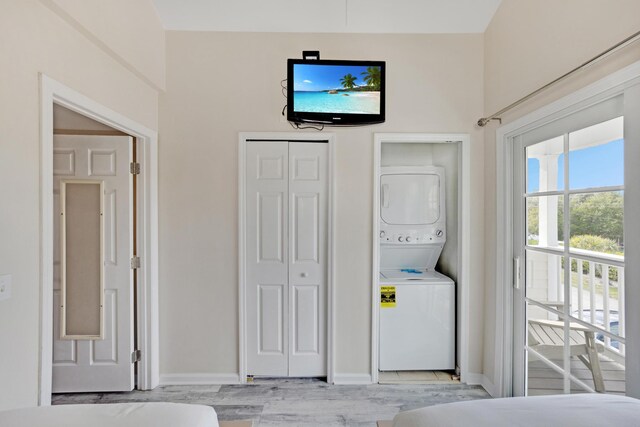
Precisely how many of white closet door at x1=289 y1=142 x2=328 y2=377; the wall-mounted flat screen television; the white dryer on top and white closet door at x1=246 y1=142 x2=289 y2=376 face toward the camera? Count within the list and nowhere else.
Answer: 4

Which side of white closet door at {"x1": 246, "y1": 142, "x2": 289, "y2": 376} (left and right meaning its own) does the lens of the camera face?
front

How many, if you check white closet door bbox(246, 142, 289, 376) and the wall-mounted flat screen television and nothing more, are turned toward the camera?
2

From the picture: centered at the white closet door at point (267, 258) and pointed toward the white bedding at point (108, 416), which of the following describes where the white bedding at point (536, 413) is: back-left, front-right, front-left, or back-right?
front-left

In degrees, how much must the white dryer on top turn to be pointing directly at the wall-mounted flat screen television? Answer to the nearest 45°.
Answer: approximately 45° to its right

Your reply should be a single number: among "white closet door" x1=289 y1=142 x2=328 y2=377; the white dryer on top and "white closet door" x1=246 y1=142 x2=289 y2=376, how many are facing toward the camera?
3

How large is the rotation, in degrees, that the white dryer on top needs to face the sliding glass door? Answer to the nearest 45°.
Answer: approximately 45° to its left

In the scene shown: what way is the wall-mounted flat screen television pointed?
toward the camera

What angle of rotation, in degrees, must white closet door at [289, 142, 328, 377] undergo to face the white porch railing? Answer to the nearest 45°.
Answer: approximately 45° to its left

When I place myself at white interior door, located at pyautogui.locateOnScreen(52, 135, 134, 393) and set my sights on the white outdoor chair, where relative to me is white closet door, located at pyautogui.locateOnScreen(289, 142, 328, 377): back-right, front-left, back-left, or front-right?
front-left

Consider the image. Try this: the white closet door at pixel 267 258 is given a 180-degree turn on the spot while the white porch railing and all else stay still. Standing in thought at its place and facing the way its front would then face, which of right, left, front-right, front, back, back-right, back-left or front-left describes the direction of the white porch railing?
back-right

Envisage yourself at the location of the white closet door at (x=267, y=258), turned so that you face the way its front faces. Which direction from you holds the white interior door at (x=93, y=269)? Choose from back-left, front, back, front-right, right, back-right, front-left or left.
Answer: right

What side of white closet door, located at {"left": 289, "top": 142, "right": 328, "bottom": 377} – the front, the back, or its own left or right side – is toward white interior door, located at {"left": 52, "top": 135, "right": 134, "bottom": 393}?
right
